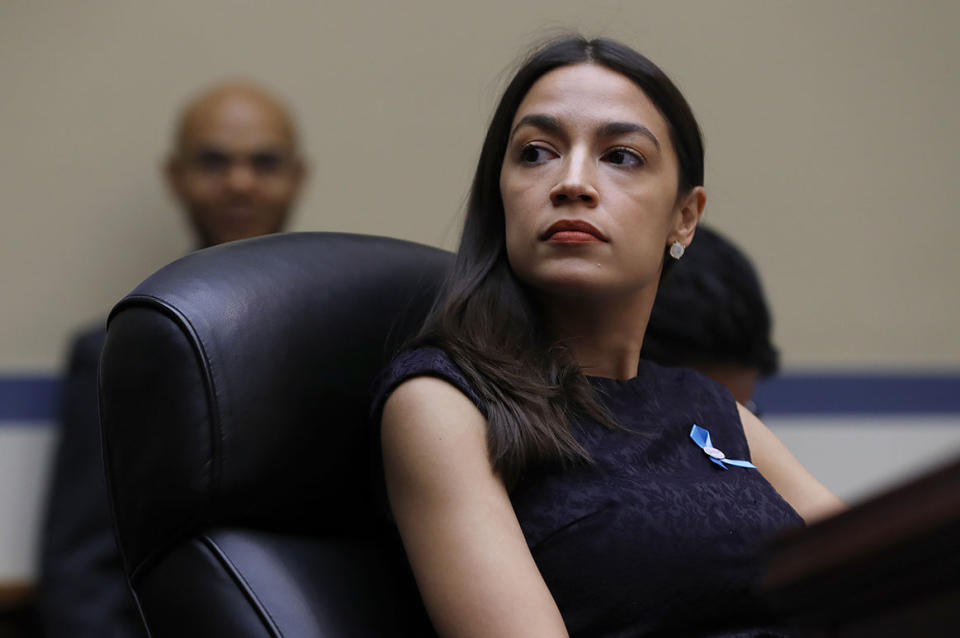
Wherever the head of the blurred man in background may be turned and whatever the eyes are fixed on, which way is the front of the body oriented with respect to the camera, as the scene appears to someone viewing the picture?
toward the camera

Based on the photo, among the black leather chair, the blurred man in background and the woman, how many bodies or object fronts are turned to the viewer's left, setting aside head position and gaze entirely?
0

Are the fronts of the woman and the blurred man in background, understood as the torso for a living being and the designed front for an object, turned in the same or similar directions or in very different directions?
same or similar directions

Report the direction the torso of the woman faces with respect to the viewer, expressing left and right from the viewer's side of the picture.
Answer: facing the viewer and to the right of the viewer

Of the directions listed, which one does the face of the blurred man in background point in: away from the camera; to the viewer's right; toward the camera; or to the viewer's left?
toward the camera

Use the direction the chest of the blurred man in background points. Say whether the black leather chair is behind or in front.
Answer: in front

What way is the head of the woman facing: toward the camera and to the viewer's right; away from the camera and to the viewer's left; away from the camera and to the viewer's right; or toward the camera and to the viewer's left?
toward the camera and to the viewer's left
